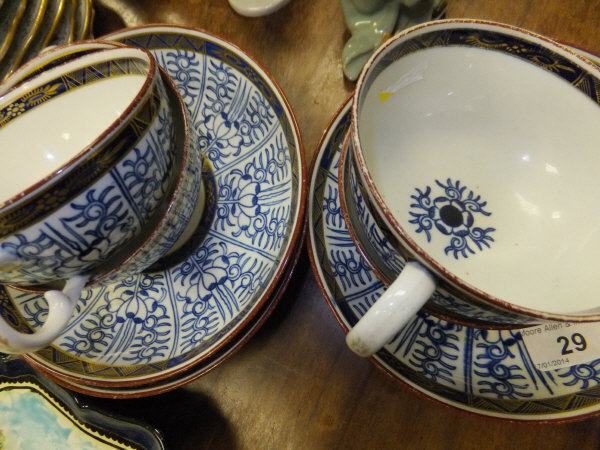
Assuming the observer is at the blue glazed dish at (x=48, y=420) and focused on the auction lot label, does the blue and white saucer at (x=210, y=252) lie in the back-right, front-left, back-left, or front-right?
front-left

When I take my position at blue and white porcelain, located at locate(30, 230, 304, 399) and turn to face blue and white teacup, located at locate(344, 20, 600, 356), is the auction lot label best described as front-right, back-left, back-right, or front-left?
front-right

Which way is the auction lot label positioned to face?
toward the camera

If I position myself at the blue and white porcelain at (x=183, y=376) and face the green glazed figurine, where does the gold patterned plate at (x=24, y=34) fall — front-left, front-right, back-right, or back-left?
front-left

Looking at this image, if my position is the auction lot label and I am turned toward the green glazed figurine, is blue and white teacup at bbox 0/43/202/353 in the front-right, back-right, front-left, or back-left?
front-left
